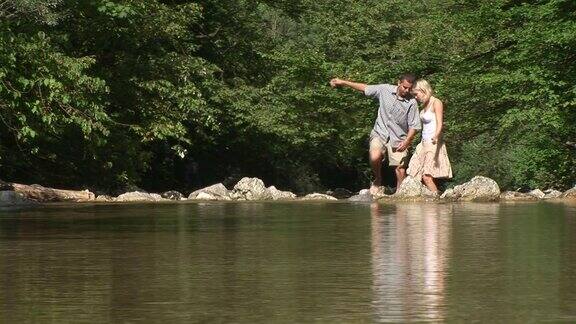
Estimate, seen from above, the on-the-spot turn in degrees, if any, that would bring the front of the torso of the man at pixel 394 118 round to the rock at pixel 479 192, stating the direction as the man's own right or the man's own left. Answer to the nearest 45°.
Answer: approximately 45° to the man's own left

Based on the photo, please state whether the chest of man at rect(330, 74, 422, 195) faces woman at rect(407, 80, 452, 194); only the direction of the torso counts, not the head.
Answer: no

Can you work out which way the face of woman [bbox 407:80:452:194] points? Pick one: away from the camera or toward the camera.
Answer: toward the camera

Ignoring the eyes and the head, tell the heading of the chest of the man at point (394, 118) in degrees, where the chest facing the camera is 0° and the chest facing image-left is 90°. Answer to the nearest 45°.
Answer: approximately 315°

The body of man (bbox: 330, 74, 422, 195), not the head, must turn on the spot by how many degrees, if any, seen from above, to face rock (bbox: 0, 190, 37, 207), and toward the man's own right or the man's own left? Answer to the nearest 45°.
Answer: approximately 135° to the man's own right

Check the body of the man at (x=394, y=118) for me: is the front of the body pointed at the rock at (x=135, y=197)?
no
